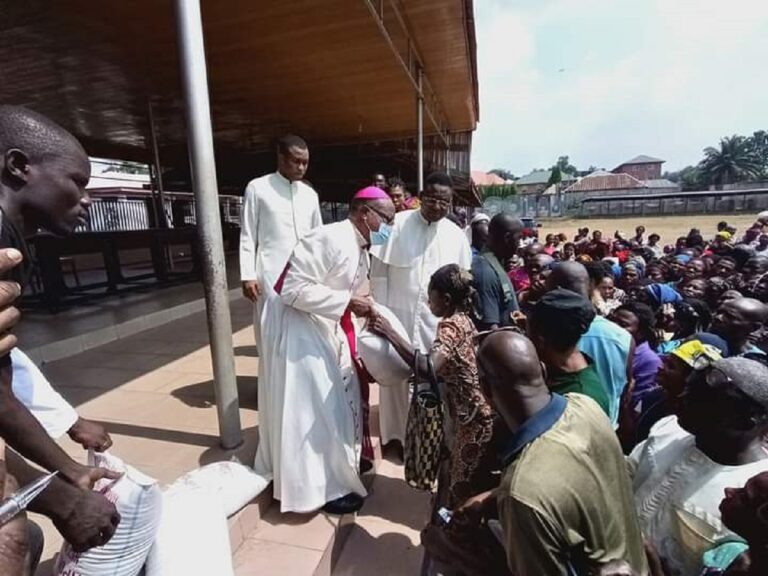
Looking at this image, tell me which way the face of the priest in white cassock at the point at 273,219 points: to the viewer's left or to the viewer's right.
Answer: to the viewer's right

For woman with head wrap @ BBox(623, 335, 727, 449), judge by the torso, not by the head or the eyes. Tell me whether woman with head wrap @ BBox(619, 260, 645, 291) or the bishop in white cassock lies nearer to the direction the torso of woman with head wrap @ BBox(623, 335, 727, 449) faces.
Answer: the bishop in white cassock

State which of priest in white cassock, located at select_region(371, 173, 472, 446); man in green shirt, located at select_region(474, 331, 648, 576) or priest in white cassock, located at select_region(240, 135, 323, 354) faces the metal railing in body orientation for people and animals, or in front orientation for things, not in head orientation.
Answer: the man in green shirt

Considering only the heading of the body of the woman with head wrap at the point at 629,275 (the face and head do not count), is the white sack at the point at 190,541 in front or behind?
in front

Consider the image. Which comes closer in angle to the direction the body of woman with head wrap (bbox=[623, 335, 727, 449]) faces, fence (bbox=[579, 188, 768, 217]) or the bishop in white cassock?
the bishop in white cassock

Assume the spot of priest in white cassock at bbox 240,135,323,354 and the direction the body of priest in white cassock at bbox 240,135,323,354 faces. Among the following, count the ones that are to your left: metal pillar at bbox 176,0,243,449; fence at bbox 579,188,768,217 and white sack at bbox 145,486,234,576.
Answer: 1

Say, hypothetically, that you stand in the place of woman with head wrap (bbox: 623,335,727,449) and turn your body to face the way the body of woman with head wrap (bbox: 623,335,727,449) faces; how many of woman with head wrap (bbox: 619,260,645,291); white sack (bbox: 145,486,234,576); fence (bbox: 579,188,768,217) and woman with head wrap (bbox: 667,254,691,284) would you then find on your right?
3

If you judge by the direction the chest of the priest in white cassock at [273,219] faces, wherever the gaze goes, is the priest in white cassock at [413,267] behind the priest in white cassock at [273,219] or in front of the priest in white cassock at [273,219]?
in front

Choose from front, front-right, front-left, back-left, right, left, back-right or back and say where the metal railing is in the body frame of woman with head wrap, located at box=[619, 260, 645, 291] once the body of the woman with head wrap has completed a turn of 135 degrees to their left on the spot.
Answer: back

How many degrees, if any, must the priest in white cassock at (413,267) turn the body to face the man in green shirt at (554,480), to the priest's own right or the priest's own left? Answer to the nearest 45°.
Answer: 0° — they already face them

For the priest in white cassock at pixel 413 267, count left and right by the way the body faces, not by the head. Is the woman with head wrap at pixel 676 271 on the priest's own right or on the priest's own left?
on the priest's own left

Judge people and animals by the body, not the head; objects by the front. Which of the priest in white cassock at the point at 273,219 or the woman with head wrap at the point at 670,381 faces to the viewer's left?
the woman with head wrap

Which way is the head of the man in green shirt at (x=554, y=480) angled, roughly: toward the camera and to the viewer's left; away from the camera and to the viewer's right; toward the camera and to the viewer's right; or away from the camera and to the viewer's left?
away from the camera and to the viewer's left

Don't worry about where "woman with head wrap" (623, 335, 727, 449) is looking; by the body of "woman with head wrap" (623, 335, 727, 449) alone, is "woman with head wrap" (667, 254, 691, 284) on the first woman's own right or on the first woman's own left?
on the first woman's own right

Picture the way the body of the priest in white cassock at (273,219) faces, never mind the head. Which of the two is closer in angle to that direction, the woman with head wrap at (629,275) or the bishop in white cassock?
the bishop in white cassock

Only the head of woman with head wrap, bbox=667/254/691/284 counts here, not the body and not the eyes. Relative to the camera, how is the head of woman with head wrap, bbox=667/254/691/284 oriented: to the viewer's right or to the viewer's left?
to the viewer's left

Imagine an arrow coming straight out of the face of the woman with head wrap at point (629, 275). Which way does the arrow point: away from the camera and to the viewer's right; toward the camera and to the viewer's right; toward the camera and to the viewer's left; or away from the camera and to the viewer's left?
toward the camera and to the viewer's left

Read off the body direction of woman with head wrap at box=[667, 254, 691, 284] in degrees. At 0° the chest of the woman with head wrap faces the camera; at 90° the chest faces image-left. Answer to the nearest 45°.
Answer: approximately 45°
